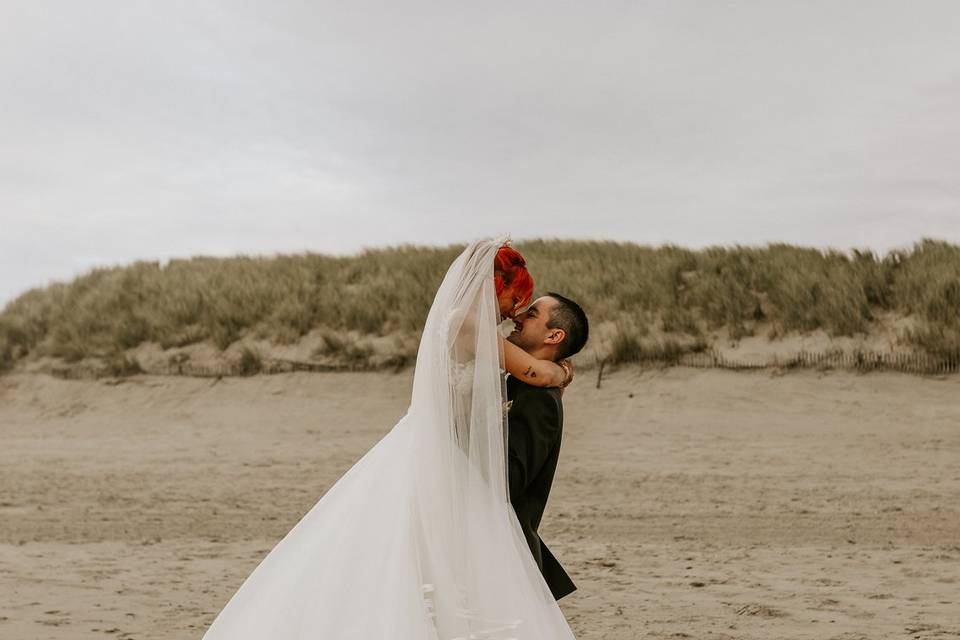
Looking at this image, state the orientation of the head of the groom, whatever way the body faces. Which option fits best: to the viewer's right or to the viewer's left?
to the viewer's left

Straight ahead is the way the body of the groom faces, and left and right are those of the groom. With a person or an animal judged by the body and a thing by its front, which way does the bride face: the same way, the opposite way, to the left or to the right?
the opposite way

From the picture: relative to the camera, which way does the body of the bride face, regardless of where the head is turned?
to the viewer's right

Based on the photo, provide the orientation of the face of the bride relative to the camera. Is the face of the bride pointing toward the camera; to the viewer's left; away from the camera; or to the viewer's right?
to the viewer's right

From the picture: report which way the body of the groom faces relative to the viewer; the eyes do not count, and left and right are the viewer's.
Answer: facing to the left of the viewer

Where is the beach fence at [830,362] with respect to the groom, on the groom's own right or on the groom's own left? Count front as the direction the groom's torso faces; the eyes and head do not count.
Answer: on the groom's own right

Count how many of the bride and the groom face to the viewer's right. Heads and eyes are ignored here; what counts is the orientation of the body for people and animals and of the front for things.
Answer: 1
